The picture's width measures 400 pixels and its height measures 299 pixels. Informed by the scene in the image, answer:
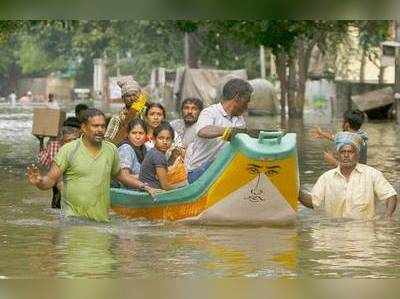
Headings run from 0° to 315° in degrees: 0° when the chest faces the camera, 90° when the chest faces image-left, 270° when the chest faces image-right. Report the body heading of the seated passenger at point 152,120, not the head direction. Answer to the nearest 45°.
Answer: approximately 0°

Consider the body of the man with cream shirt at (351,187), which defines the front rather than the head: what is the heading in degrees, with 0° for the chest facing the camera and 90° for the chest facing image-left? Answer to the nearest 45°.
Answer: approximately 0°

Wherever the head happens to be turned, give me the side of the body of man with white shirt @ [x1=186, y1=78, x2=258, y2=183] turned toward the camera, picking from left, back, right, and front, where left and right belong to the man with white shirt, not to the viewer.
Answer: right

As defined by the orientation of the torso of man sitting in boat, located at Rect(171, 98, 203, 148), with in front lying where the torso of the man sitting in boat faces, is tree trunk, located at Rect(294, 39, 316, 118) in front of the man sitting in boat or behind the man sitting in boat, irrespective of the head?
behind

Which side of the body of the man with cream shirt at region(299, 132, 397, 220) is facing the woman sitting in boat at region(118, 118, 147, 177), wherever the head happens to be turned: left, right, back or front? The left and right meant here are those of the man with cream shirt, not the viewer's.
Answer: right

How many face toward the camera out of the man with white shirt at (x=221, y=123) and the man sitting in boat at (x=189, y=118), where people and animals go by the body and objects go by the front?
1

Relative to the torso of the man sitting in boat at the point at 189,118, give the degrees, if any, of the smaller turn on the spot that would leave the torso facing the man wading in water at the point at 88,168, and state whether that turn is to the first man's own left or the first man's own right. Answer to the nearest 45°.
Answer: approximately 45° to the first man's own right

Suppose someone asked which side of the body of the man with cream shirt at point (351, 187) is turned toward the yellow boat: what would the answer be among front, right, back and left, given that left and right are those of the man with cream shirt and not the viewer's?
right
